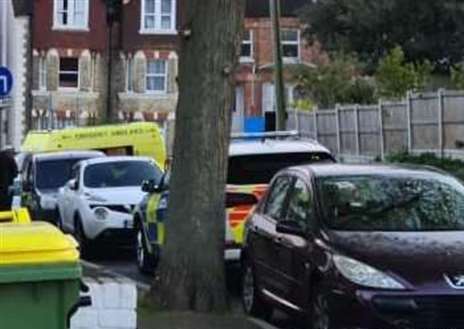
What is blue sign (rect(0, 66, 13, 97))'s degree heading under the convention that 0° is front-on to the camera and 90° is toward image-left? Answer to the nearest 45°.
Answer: approximately 0°

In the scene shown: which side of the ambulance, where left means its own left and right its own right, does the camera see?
left

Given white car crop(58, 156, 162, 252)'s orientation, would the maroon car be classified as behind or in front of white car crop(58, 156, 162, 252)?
in front

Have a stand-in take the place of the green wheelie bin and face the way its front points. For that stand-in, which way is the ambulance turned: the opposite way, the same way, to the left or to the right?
to the right

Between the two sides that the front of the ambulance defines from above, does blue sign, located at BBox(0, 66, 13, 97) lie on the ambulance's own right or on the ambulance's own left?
on the ambulance's own left

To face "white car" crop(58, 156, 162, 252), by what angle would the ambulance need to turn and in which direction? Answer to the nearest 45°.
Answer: approximately 90° to its left

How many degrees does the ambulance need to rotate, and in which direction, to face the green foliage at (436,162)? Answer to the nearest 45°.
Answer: approximately 135° to its left

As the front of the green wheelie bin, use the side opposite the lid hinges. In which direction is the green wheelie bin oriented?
toward the camera

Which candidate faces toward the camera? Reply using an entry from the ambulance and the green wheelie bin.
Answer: the green wheelie bin

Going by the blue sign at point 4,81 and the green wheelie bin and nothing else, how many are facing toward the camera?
2

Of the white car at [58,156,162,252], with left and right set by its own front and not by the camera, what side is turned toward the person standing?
right
